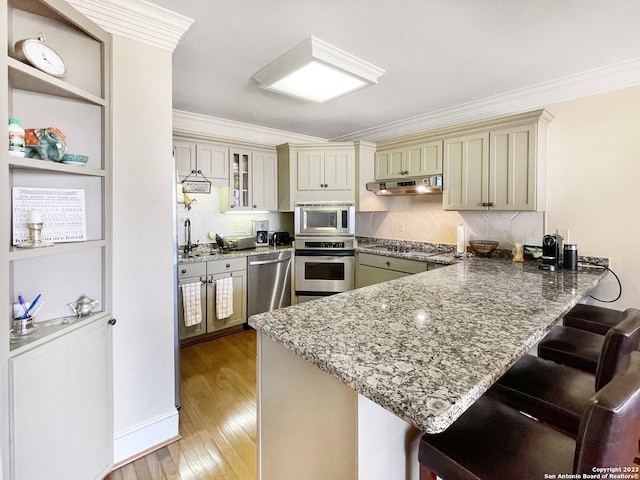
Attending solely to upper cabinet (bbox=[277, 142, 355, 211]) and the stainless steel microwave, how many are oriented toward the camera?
2

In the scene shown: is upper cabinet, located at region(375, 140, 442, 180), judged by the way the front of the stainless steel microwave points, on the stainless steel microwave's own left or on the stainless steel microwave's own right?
on the stainless steel microwave's own left

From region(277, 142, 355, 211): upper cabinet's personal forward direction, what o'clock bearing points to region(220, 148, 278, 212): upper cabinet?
region(220, 148, 278, 212): upper cabinet is roughly at 3 o'clock from region(277, 142, 355, 211): upper cabinet.

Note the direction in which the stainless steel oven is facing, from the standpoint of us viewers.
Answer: facing the viewer

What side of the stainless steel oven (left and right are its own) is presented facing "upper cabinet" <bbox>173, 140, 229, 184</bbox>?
right

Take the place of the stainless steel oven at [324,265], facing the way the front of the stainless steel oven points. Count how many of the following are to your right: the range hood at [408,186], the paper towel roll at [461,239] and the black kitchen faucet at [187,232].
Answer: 1

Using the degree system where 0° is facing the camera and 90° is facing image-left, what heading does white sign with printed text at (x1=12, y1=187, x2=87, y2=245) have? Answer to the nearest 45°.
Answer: approximately 315°

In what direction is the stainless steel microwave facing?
toward the camera

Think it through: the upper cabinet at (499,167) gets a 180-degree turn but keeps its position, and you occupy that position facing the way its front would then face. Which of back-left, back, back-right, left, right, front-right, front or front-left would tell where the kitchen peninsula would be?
back-right

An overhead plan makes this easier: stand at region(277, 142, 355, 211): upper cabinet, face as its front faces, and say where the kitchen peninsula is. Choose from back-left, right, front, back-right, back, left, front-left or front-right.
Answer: front

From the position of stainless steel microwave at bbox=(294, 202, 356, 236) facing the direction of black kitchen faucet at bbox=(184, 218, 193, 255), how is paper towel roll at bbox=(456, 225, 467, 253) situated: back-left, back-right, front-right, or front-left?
back-left

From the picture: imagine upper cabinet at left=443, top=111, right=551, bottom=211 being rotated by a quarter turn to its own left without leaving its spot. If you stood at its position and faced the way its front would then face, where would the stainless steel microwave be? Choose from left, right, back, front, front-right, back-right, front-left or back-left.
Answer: back-right

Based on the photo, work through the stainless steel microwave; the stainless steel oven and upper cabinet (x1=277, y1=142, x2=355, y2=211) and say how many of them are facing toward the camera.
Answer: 3
